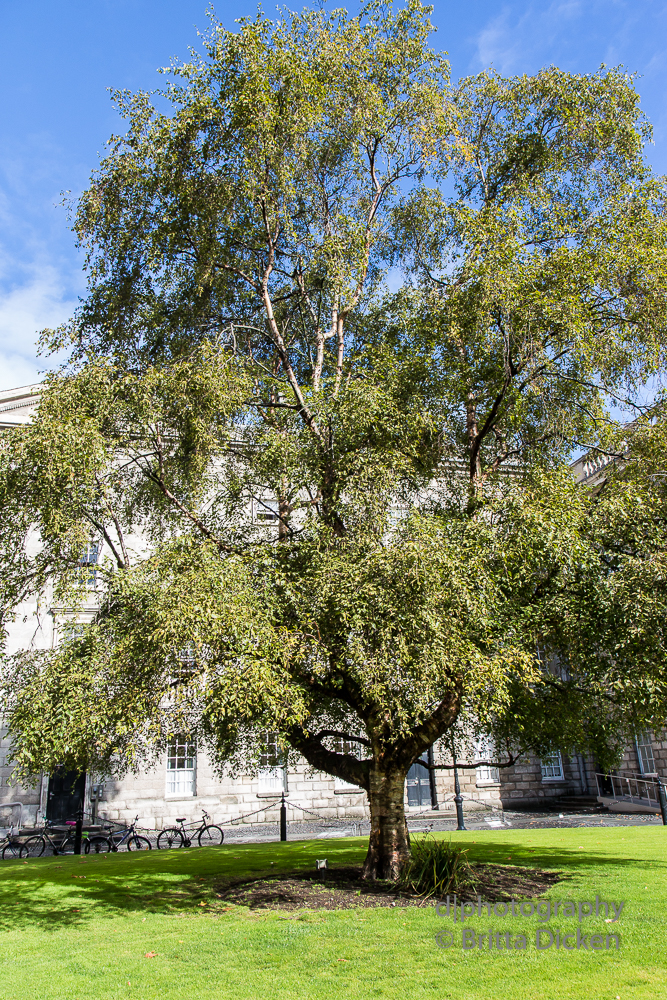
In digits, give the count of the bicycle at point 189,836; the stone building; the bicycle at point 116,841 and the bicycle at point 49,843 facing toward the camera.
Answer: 1

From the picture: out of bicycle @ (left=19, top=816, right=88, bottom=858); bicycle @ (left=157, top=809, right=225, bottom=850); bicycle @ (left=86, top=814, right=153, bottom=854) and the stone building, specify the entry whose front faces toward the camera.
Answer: the stone building

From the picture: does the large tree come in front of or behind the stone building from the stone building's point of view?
in front

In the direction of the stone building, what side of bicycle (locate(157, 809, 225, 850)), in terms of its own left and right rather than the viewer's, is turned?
left

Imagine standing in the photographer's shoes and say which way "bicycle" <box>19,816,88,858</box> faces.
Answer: facing to the left of the viewer

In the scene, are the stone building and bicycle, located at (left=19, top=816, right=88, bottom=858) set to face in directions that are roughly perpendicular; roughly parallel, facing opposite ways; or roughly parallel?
roughly perpendicular

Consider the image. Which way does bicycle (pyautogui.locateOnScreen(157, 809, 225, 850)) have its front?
to the viewer's right

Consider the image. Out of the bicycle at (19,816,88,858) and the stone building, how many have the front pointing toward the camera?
1

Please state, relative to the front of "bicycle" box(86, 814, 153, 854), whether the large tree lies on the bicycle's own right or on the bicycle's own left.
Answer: on the bicycle's own right

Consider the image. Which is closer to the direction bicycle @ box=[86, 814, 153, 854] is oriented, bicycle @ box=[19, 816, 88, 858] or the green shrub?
the green shrub

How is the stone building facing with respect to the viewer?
toward the camera

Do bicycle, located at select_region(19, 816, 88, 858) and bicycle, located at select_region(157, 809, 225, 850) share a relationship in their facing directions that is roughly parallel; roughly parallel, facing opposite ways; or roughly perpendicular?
roughly parallel, facing opposite ways
